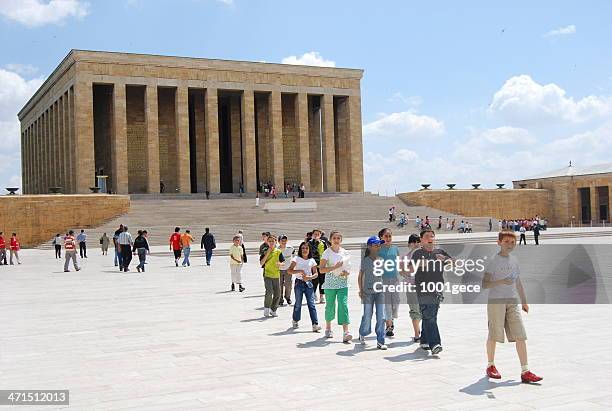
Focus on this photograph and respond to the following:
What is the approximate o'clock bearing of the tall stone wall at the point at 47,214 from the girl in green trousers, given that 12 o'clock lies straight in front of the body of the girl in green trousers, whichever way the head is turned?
The tall stone wall is roughly at 5 o'clock from the girl in green trousers.

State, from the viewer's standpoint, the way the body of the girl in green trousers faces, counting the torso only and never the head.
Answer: toward the camera

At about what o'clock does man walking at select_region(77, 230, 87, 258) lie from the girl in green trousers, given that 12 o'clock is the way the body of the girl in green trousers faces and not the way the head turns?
The man walking is roughly at 5 o'clock from the girl in green trousers.

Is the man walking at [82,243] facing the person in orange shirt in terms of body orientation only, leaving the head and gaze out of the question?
no

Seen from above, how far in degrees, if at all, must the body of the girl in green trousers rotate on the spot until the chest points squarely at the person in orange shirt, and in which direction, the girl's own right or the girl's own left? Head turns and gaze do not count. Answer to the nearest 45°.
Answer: approximately 180°

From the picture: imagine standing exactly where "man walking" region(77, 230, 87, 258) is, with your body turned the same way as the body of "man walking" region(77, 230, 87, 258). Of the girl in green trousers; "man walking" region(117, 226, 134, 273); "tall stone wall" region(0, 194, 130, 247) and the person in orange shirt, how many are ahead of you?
1

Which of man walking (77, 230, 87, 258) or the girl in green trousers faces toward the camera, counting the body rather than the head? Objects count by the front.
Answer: the girl in green trousers
